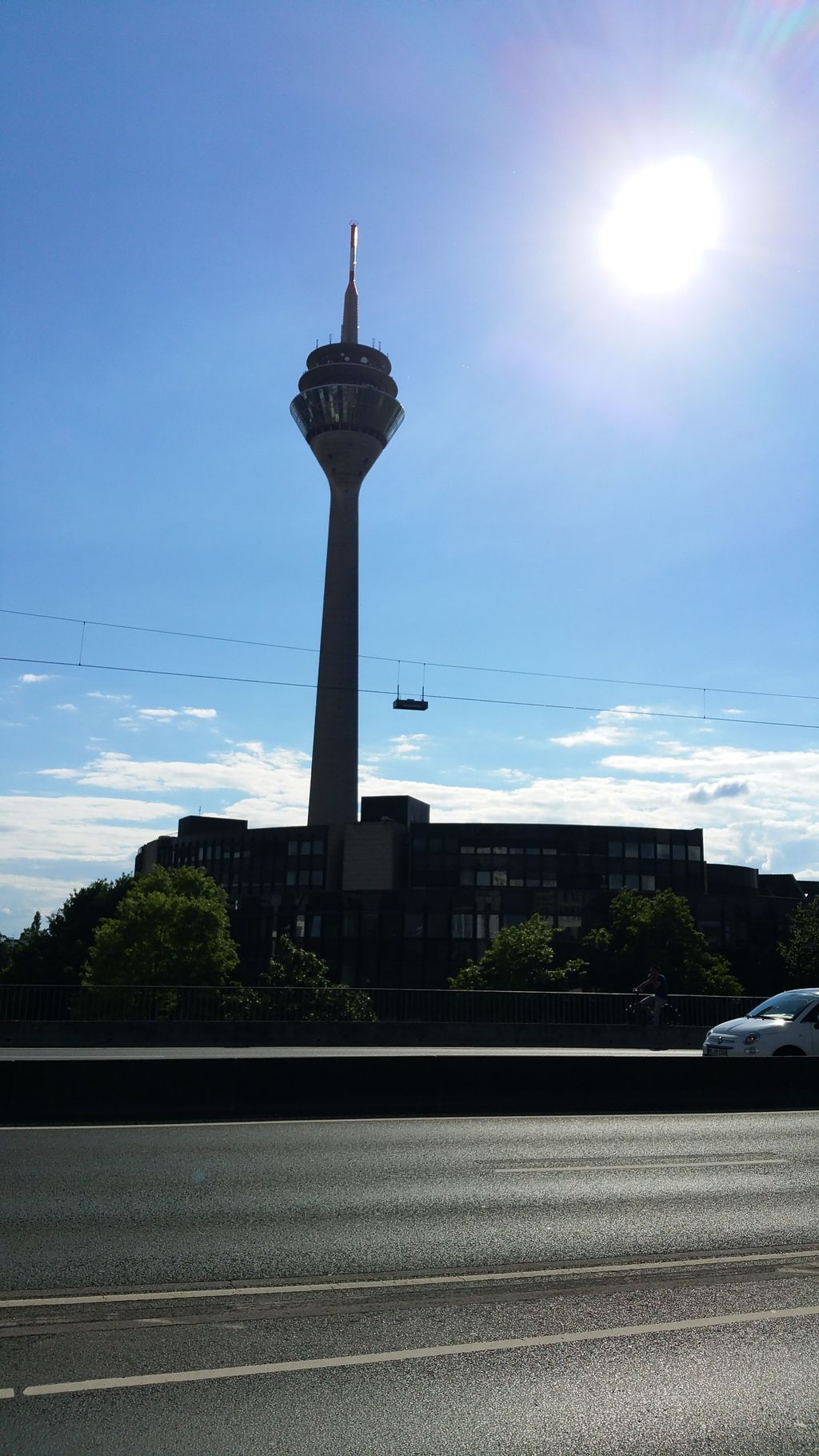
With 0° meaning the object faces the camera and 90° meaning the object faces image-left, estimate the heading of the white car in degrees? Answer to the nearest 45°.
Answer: approximately 45°

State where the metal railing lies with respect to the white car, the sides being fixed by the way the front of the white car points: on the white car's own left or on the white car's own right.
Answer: on the white car's own right
